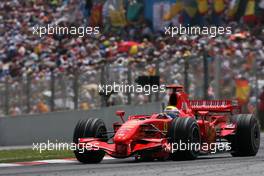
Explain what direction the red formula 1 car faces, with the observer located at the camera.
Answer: facing the viewer and to the left of the viewer

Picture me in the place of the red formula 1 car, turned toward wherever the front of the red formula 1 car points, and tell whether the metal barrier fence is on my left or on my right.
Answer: on my right
